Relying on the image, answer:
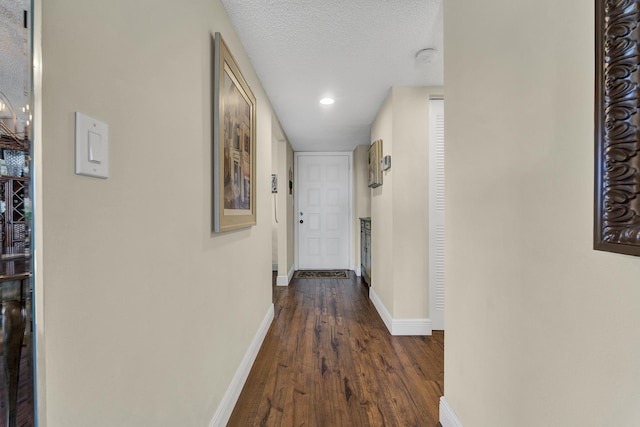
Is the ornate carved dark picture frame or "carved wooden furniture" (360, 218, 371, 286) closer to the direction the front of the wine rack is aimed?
the ornate carved dark picture frame

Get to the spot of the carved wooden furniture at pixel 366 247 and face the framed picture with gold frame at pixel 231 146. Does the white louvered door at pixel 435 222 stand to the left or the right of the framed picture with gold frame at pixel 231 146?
left

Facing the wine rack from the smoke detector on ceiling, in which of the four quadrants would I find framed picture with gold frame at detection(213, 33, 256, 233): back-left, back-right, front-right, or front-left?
front-right

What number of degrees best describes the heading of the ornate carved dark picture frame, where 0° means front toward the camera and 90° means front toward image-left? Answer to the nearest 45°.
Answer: approximately 45°

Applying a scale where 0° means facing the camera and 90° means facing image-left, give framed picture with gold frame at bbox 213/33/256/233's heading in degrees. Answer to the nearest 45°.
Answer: approximately 270°

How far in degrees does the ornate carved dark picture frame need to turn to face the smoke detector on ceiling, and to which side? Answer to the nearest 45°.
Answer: approximately 90° to its right

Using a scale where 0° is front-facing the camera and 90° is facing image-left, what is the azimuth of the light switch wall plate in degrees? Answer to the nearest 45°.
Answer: approximately 315°

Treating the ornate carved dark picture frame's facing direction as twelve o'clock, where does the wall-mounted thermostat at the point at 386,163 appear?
The wall-mounted thermostat is roughly at 3 o'clock from the ornate carved dark picture frame.

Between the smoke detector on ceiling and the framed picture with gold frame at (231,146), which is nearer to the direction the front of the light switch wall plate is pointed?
the smoke detector on ceiling

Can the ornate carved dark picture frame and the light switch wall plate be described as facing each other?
yes

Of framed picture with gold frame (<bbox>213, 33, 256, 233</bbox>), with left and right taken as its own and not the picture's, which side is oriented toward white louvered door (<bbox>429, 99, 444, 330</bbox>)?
front

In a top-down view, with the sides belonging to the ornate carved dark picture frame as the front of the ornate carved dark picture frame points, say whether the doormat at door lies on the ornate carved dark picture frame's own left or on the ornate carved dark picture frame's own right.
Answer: on the ornate carved dark picture frame's own right

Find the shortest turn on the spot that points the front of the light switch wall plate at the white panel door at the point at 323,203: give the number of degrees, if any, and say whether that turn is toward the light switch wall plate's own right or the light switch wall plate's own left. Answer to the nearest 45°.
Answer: approximately 90° to the light switch wall plate's own left

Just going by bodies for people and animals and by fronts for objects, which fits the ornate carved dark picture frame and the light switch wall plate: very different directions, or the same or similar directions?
very different directions

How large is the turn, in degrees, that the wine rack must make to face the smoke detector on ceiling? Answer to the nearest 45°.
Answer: approximately 90° to its left
